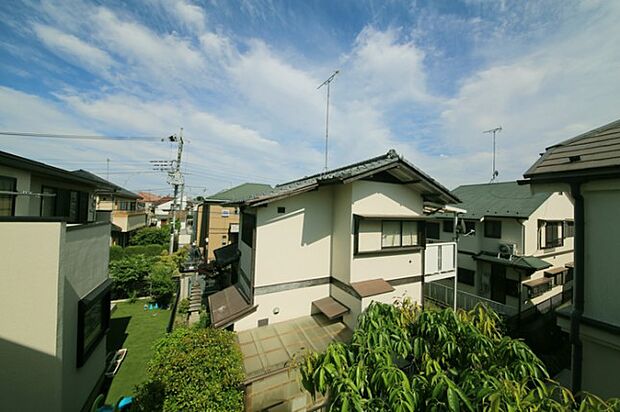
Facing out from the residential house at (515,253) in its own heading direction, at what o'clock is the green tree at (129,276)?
The green tree is roughly at 12 o'clock from the residential house.

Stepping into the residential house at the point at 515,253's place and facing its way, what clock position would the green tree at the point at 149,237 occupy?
The green tree is roughly at 1 o'clock from the residential house.

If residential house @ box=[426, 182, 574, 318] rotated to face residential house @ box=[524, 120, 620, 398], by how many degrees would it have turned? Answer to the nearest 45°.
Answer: approximately 45° to its left

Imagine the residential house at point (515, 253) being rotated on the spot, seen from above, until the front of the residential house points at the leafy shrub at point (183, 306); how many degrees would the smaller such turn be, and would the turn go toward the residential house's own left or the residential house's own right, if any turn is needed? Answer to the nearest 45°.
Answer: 0° — it already faces it

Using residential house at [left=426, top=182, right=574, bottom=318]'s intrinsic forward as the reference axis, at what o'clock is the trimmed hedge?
The trimmed hedge is roughly at 11 o'clock from the residential house.

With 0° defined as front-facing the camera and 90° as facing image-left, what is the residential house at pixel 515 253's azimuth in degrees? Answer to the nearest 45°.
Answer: approximately 45°

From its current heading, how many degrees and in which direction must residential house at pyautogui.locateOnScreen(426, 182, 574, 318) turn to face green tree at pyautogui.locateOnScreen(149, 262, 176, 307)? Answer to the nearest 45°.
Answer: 0° — it already faces it
